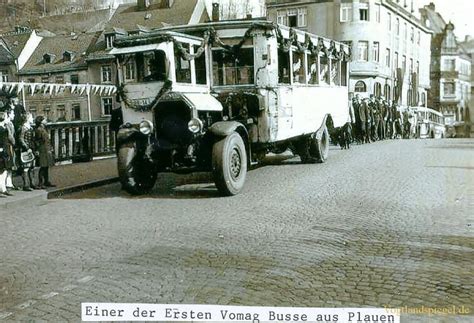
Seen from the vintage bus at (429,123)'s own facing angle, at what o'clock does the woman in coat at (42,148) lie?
The woman in coat is roughly at 11 o'clock from the vintage bus.

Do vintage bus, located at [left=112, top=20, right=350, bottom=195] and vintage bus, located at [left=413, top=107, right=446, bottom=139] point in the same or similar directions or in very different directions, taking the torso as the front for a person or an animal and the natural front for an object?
same or similar directions

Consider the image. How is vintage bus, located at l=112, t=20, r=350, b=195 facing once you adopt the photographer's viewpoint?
facing the viewer and to the left of the viewer

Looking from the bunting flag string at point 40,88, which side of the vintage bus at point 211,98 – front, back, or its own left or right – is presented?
right

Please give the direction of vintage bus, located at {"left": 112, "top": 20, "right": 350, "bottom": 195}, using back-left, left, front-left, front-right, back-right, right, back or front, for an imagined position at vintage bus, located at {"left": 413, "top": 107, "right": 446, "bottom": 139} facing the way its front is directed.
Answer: front-left

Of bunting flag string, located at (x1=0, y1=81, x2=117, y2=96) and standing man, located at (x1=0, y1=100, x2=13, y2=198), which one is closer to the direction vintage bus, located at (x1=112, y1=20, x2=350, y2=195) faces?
the standing man

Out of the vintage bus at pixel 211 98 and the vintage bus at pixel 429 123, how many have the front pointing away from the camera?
0

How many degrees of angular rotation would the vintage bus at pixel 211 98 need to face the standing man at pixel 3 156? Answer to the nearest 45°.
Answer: approximately 45° to its right
